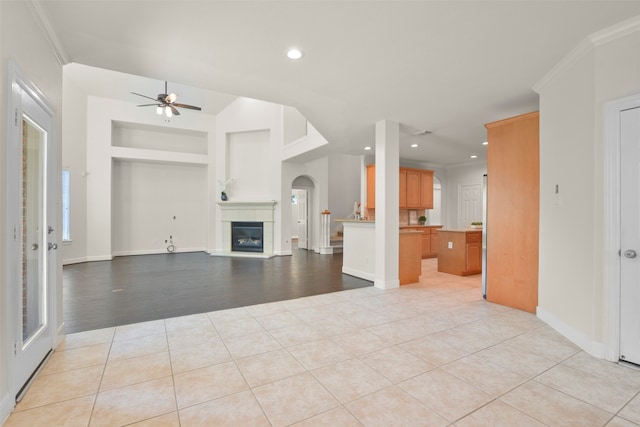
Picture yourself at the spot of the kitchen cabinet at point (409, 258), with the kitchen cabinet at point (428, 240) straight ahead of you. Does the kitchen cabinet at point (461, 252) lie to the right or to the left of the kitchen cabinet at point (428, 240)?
right

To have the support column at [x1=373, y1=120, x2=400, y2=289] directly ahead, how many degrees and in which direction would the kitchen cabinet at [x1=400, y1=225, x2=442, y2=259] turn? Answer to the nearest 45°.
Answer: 0° — it already faces it

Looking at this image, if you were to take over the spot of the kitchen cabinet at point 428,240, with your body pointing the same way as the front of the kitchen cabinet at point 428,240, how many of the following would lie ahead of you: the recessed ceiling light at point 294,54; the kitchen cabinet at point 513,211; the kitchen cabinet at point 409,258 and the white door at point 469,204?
3

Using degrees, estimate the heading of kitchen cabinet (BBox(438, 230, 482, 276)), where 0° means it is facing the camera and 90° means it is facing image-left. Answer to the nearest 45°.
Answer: approximately 315°

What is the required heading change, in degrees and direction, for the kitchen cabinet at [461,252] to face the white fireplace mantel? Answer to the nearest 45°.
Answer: approximately 135° to its right

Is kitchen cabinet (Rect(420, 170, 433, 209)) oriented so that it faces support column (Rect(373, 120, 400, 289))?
yes

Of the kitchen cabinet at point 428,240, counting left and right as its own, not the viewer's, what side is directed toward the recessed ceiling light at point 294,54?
front

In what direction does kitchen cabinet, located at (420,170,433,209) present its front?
toward the camera

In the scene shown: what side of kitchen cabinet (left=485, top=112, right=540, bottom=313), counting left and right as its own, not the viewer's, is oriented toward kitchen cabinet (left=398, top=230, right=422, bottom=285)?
front

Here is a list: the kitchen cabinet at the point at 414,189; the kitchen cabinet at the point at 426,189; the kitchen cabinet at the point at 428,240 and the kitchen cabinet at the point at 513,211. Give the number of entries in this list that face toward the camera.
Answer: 3

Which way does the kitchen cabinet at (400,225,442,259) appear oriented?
toward the camera

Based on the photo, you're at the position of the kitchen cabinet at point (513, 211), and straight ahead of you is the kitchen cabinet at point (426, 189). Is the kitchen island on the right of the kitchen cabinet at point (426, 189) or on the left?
left

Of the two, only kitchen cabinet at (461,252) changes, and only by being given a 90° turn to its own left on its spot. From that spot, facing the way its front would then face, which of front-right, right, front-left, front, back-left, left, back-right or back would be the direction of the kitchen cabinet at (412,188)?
left

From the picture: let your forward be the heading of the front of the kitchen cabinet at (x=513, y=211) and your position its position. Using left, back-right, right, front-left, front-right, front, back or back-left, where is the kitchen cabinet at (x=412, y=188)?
front-right

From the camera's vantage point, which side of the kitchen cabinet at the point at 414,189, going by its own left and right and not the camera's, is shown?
front

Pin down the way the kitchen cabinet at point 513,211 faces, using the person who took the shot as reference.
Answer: facing to the left of the viewer

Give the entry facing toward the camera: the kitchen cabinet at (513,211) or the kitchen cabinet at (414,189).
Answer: the kitchen cabinet at (414,189)
